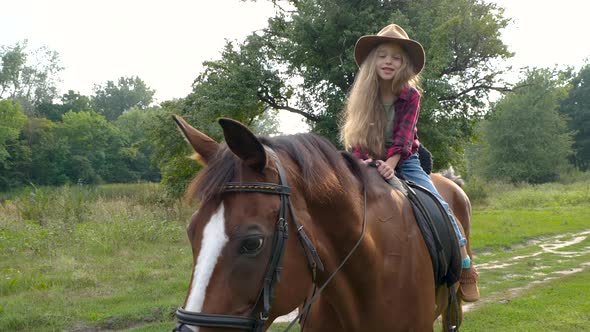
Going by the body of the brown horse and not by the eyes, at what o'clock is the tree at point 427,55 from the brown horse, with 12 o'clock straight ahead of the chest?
The tree is roughly at 5 o'clock from the brown horse.

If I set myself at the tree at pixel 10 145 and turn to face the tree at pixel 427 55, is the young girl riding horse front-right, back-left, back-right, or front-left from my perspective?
front-right

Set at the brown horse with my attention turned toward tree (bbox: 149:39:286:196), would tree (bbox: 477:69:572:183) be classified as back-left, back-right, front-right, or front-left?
front-right

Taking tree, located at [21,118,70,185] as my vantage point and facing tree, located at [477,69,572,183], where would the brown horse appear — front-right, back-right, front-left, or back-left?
front-right

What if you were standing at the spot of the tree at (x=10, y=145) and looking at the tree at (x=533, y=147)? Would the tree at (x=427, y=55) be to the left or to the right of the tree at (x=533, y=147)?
right

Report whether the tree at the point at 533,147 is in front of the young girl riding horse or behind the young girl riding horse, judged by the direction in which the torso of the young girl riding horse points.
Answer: behind

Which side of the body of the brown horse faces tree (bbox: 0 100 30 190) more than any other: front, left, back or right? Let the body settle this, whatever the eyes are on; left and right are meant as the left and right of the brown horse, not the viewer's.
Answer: right

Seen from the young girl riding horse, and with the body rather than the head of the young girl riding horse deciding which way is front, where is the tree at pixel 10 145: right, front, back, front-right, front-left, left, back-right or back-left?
right

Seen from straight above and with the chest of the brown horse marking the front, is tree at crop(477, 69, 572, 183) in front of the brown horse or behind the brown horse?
behind

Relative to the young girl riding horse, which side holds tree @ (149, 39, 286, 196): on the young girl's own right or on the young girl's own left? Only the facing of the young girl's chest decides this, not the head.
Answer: on the young girl's own right

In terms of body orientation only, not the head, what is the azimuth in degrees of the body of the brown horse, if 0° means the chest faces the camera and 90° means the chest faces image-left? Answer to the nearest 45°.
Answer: approximately 45°

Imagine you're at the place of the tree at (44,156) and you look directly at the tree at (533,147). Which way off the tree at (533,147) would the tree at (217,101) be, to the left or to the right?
right

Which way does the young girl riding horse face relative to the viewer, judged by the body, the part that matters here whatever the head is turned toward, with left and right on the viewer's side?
facing the viewer and to the left of the viewer
